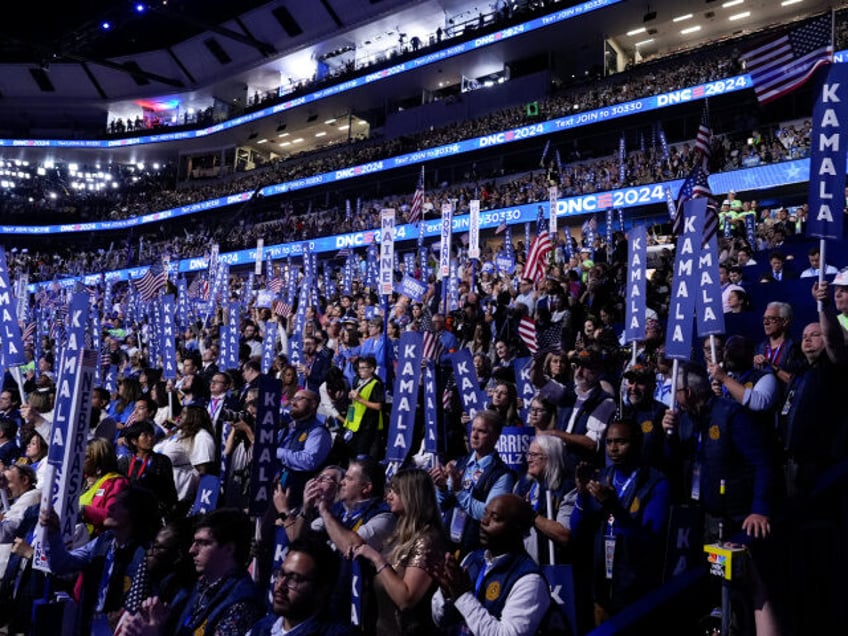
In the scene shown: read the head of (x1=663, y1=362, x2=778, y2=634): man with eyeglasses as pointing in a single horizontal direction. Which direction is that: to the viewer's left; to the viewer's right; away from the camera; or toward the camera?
to the viewer's left

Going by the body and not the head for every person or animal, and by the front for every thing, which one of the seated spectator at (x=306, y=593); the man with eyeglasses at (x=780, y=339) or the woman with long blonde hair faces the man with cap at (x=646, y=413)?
the man with eyeglasses at (x=780, y=339)

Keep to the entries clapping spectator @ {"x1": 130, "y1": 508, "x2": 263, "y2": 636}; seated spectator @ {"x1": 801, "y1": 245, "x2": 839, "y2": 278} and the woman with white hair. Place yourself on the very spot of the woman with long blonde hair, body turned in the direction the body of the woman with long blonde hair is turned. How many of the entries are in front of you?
1

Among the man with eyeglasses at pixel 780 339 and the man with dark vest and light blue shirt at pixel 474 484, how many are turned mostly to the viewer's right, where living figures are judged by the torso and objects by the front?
0

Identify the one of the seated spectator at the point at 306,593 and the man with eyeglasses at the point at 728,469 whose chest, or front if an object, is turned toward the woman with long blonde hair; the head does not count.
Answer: the man with eyeglasses

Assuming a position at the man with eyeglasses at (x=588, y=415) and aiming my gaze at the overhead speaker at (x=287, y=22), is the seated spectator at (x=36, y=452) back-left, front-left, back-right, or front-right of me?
front-left

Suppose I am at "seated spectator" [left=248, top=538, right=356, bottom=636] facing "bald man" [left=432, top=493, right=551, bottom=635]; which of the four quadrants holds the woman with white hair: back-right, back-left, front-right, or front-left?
front-left

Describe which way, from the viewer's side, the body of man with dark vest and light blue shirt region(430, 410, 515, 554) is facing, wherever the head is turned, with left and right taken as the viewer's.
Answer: facing the viewer and to the left of the viewer

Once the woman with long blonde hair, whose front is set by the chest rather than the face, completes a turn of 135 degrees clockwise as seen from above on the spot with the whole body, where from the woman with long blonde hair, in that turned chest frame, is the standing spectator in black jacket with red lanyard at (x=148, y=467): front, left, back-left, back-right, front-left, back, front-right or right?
left

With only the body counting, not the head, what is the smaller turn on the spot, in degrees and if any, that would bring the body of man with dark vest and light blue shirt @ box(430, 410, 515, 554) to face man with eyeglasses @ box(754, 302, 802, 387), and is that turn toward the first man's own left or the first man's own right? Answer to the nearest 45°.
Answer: approximately 180°

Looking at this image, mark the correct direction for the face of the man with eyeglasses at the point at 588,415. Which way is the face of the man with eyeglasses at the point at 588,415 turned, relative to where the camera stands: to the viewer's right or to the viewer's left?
to the viewer's left

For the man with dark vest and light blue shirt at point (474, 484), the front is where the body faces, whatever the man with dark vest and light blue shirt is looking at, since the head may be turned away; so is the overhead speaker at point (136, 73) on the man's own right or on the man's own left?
on the man's own right

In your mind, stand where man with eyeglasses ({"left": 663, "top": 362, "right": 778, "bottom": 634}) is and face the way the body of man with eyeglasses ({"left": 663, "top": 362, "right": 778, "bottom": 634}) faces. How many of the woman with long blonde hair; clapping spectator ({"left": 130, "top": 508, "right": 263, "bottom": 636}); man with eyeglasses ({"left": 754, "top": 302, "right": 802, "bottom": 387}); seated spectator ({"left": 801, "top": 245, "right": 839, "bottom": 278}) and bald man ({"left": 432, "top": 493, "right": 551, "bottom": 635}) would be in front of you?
3

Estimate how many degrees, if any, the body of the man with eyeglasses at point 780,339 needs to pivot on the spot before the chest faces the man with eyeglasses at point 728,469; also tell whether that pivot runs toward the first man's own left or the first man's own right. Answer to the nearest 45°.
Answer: approximately 45° to the first man's own left

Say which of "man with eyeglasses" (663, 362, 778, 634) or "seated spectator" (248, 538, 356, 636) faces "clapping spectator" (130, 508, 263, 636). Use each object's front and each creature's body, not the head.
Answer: the man with eyeglasses

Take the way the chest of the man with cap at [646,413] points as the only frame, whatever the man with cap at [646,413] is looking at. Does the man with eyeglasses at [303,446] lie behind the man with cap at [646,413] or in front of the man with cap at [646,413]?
in front

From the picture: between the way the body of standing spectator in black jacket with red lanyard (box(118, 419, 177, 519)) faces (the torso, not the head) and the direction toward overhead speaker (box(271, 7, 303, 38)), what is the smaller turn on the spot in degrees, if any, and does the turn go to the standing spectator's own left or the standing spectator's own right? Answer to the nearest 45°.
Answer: approximately 135° to the standing spectator's own right

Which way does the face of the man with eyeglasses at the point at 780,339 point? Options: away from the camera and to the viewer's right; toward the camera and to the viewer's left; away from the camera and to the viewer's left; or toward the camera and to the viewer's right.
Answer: toward the camera and to the viewer's left
